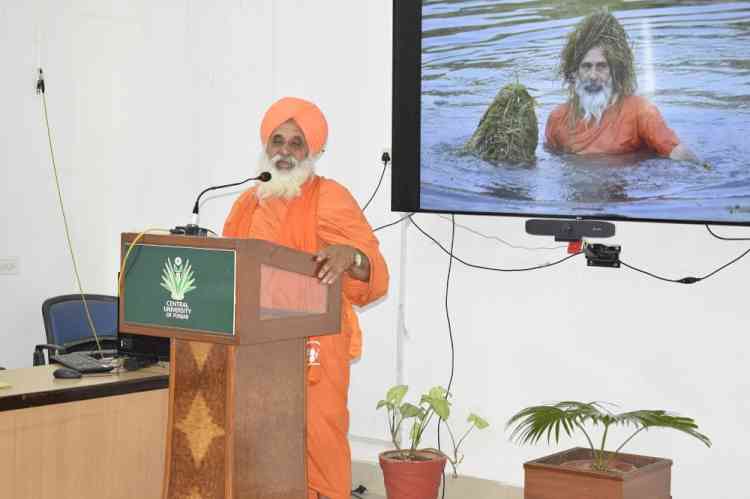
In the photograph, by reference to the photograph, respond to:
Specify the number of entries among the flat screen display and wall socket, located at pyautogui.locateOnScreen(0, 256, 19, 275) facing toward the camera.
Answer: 2

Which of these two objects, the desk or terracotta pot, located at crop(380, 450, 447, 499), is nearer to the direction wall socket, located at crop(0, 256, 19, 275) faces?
the desk

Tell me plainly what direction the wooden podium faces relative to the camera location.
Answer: facing the viewer and to the left of the viewer

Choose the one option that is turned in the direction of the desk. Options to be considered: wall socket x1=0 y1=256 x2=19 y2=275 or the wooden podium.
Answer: the wall socket

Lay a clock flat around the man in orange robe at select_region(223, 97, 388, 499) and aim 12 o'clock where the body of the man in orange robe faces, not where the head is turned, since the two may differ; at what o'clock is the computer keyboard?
The computer keyboard is roughly at 2 o'clock from the man in orange robe.

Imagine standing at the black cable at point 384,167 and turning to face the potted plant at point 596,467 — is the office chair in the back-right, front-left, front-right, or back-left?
back-right

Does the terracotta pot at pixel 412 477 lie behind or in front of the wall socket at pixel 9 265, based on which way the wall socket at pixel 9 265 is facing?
in front

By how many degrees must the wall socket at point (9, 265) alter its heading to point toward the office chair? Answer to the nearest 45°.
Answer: approximately 45° to its left

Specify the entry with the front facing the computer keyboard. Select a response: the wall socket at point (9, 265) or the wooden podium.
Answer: the wall socket
